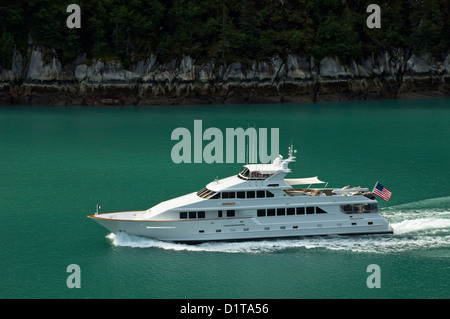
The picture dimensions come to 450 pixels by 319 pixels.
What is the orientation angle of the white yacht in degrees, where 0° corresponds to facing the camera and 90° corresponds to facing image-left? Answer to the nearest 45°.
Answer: approximately 90°
